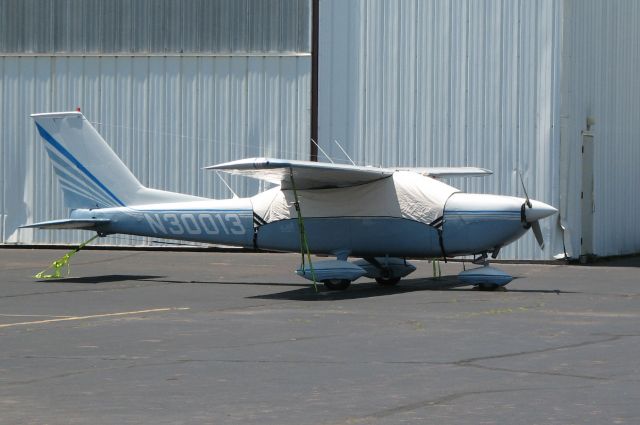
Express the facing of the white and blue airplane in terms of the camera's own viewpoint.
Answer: facing to the right of the viewer

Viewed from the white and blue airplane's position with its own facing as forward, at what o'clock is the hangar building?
The hangar building is roughly at 9 o'clock from the white and blue airplane.
